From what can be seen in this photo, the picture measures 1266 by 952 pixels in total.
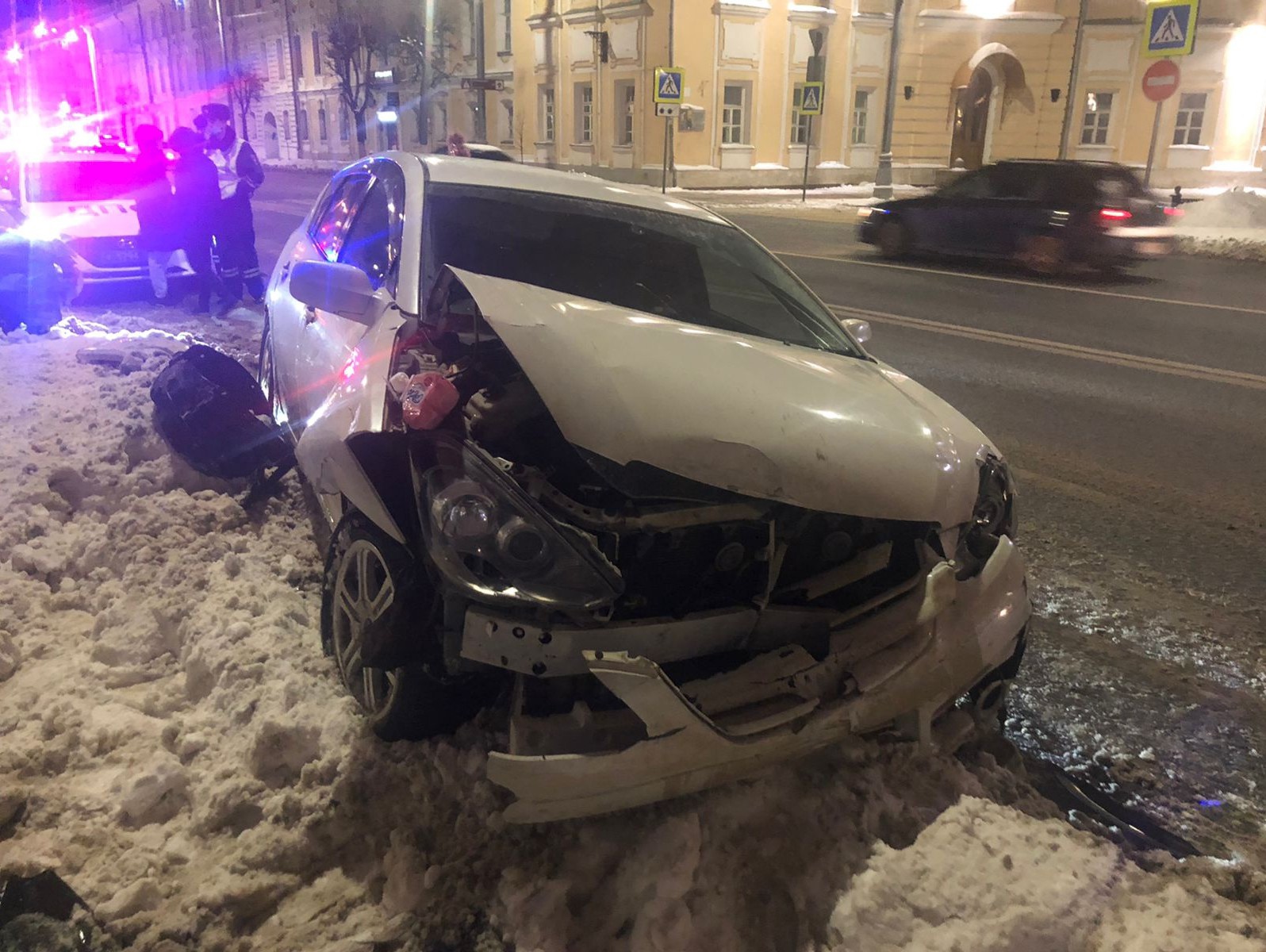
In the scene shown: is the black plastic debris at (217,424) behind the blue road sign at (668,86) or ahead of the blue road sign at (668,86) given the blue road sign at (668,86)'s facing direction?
ahead

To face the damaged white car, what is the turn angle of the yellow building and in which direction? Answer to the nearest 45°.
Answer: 0° — it already faces it

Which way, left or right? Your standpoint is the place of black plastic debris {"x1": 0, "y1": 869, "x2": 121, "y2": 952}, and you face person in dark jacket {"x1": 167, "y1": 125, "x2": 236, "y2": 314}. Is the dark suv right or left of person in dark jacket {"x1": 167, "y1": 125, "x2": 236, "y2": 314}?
right

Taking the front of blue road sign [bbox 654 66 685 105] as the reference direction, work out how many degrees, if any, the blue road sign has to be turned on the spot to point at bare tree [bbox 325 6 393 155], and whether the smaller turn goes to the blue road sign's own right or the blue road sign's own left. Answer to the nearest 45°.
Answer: approximately 135° to the blue road sign's own right

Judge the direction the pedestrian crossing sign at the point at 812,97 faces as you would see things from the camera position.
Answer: facing the viewer

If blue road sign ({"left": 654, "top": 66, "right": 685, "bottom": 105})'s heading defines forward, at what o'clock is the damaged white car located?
The damaged white car is roughly at 12 o'clock from the blue road sign.

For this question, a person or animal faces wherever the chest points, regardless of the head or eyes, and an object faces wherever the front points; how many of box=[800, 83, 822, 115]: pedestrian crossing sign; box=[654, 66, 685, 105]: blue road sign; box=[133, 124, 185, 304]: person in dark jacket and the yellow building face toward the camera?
3

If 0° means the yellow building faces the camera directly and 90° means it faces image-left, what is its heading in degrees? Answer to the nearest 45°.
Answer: approximately 0°

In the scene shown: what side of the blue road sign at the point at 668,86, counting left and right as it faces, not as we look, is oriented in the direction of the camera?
front

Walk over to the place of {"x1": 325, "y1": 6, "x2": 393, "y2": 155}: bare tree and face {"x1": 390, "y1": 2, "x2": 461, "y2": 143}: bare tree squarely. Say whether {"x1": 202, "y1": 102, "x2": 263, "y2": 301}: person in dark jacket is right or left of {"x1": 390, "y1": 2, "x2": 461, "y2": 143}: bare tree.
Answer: right

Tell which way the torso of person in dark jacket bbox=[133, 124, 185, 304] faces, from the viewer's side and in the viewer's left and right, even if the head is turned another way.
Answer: facing to the right of the viewer

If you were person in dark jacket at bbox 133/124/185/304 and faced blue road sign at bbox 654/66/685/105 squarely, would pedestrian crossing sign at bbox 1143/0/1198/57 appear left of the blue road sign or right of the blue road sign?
right

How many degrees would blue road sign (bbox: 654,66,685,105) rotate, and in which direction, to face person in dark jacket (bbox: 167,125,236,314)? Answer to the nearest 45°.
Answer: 0° — it already faces them

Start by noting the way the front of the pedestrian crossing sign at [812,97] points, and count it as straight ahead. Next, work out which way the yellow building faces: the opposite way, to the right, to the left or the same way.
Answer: the same way

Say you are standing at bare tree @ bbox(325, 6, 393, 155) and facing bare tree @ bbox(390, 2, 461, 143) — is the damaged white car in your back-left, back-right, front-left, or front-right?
front-right

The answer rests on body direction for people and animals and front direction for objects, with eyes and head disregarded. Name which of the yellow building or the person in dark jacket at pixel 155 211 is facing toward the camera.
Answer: the yellow building

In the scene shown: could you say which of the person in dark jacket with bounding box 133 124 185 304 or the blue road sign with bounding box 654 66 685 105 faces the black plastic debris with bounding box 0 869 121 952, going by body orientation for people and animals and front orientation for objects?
the blue road sign

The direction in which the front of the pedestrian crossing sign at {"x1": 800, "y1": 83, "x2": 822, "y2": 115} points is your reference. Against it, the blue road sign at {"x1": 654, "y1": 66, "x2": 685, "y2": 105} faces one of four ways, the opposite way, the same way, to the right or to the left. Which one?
the same way

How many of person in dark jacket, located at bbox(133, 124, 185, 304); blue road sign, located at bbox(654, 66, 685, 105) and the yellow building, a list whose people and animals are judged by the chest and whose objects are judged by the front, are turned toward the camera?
2
